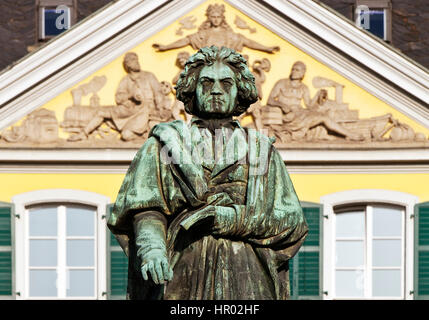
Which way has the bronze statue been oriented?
toward the camera
